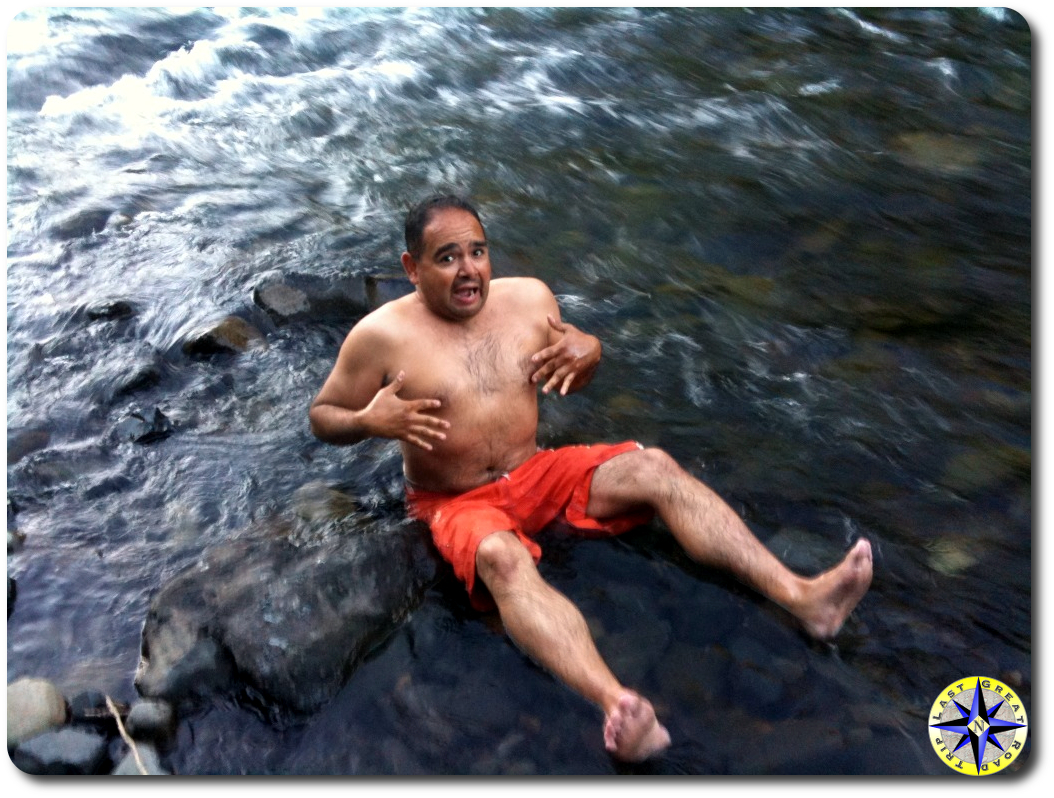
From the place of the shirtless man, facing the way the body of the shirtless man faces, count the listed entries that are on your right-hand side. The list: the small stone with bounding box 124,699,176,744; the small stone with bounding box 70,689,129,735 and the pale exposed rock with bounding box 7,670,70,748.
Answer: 3

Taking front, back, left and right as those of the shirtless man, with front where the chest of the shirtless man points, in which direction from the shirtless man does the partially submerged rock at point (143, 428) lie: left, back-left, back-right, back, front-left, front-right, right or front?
back-right

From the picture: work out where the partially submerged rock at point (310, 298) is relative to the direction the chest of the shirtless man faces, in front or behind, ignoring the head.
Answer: behind

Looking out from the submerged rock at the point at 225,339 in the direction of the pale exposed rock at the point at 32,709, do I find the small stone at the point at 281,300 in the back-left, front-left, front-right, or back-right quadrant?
back-left

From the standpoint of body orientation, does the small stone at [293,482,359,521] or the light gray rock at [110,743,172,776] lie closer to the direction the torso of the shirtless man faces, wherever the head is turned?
the light gray rock

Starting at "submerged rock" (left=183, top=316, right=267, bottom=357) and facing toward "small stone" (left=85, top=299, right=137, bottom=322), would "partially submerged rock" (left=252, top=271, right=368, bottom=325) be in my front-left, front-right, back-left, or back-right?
back-right

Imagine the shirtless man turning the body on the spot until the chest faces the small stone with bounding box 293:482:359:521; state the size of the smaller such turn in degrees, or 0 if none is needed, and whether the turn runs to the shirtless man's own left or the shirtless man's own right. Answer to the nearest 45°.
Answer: approximately 135° to the shirtless man's own right

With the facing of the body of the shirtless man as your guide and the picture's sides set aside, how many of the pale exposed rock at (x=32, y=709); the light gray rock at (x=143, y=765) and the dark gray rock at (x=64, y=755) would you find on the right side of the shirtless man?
3

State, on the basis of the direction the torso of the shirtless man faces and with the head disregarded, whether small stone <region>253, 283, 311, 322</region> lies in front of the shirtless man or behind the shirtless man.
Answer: behind

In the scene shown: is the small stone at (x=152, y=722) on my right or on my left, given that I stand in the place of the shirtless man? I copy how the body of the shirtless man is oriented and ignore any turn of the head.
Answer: on my right

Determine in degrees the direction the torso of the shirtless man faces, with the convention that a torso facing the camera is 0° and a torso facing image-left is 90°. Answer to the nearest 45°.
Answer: approximately 315°

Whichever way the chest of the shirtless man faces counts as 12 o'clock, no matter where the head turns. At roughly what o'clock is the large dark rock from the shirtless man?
The large dark rock is roughly at 3 o'clock from the shirtless man.

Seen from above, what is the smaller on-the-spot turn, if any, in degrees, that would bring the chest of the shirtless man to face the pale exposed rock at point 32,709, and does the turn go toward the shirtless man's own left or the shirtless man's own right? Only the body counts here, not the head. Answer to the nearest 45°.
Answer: approximately 90° to the shirtless man's own right
